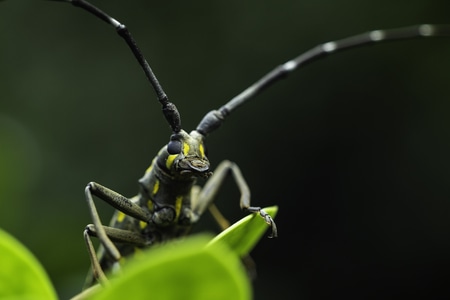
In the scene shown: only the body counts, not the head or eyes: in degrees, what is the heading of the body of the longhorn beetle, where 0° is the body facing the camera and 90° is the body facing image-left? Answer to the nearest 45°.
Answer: approximately 315°

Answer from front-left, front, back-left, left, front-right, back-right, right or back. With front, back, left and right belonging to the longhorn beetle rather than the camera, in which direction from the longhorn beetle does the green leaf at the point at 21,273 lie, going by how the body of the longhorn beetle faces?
front-right
